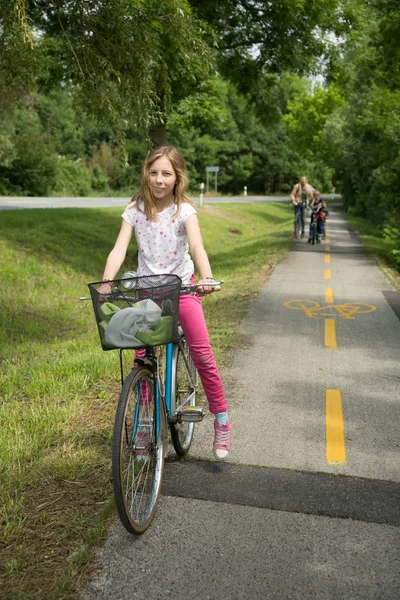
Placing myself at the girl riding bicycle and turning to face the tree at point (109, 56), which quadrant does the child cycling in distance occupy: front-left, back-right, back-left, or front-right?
front-right

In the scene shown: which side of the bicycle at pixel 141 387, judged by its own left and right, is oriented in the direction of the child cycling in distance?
back

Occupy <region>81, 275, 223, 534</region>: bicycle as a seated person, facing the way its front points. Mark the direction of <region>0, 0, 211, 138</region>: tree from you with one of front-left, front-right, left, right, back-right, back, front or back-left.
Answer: back

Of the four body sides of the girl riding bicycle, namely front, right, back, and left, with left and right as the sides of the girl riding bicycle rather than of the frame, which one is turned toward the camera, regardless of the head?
front

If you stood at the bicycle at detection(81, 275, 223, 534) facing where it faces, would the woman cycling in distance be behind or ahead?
behind

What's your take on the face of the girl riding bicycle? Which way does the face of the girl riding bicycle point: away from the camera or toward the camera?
toward the camera

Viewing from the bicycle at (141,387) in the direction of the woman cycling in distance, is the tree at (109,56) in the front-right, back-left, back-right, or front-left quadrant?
front-left

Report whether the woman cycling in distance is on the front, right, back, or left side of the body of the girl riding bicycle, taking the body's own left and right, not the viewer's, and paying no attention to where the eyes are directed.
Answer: back

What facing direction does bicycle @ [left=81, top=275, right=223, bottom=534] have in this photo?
toward the camera

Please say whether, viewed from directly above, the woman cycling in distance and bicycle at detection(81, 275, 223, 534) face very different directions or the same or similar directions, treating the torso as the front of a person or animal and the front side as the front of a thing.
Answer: same or similar directions

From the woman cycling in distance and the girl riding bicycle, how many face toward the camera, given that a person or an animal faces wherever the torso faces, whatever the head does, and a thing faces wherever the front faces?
2

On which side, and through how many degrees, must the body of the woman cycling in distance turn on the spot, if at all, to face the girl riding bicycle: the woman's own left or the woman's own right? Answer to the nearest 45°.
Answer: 0° — they already face them
